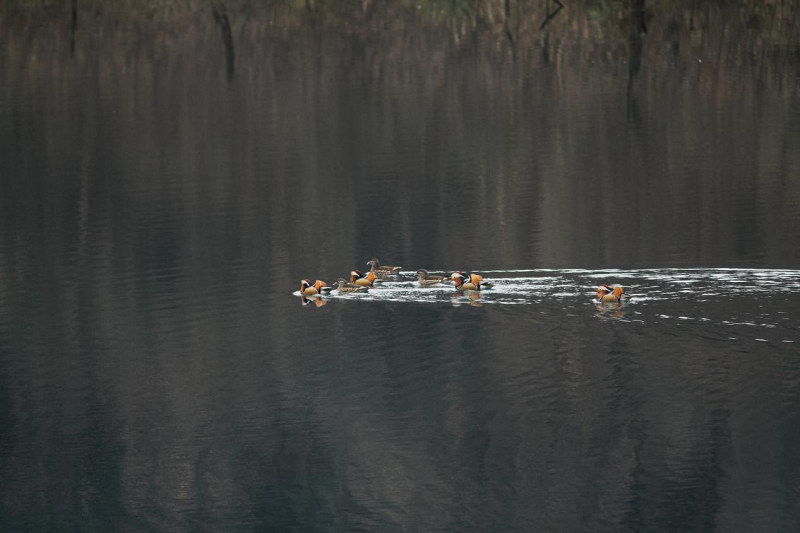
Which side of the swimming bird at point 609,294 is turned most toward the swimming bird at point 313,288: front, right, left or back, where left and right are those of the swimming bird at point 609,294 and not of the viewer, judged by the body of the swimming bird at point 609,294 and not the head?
front

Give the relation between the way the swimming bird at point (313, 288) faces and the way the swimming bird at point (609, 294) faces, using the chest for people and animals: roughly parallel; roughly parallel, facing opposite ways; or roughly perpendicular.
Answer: roughly parallel

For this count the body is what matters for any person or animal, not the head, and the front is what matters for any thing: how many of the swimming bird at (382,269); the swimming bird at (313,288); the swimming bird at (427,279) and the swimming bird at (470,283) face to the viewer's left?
4

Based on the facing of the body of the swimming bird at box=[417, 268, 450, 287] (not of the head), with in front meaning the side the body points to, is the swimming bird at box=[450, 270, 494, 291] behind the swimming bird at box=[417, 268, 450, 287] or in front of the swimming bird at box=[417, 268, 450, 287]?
behind

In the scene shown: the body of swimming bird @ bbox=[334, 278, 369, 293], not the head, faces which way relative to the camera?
to the viewer's left

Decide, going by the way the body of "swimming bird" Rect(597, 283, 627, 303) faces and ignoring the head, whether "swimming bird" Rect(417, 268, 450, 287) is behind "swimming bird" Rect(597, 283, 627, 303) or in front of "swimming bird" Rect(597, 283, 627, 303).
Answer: in front

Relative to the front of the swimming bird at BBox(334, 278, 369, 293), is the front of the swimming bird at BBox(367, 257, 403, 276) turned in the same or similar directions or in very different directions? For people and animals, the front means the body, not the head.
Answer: same or similar directions

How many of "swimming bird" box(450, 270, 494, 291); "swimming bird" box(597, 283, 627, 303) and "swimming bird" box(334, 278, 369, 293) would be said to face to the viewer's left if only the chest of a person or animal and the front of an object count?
3

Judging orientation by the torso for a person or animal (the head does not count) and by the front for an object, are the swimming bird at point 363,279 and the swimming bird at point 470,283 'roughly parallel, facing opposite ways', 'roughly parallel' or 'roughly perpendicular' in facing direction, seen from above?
roughly parallel

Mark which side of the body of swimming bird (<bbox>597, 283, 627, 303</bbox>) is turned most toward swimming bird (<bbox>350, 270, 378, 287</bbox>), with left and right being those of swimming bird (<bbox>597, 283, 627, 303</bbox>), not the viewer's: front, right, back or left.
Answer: front

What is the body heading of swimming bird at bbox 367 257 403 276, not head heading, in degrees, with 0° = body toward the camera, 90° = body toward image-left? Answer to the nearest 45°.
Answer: approximately 90°

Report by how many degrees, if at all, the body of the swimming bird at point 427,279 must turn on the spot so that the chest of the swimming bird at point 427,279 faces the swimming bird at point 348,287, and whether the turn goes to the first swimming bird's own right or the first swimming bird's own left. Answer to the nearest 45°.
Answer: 0° — it already faces it

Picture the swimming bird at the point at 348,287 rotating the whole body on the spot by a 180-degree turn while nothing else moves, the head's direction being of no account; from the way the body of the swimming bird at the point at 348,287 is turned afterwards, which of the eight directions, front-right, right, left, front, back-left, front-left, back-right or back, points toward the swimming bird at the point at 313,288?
back

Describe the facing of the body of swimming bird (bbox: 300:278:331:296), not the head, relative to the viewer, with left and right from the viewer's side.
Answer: facing to the left of the viewer

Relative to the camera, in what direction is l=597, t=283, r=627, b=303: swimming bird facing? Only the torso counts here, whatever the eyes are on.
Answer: to the viewer's left
